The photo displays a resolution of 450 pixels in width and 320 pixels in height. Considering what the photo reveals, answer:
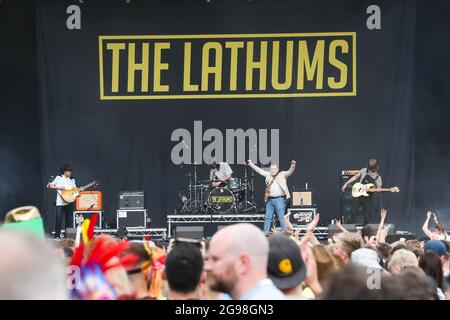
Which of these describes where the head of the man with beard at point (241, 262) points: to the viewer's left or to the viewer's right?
to the viewer's left

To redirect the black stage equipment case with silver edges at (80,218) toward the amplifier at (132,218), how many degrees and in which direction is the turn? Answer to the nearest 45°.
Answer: approximately 90° to its left

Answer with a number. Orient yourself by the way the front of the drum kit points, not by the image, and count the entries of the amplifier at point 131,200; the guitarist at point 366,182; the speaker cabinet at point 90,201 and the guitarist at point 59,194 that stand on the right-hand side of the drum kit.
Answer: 3

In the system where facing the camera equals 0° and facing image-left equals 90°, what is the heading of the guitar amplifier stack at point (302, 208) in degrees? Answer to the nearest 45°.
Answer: approximately 0°

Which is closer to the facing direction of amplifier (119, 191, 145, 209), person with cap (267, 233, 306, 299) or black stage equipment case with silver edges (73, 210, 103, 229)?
the person with cap

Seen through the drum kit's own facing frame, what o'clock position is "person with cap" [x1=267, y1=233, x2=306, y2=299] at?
The person with cap is roughly at 12 o'clock from the drum kit.
